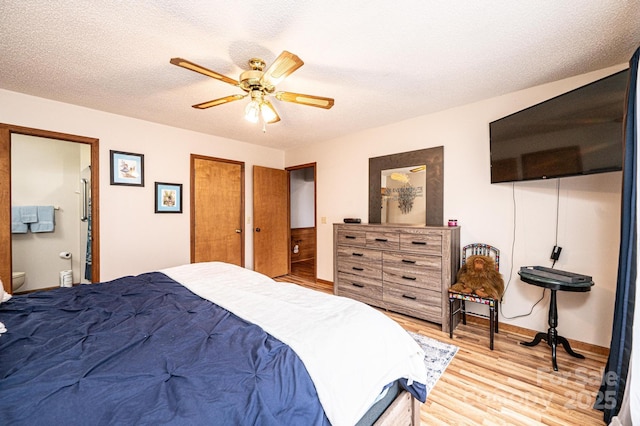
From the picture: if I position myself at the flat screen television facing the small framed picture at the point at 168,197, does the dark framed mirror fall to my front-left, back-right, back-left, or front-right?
front-right

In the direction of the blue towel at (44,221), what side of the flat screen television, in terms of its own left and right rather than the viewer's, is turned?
front

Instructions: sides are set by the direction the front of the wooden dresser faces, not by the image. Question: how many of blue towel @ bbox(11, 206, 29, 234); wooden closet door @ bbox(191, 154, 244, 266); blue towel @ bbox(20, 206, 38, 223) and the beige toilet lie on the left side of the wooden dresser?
0

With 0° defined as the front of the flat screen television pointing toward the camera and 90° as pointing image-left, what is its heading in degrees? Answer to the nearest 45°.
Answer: approximately 45°

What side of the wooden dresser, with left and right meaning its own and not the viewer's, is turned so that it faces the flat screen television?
left

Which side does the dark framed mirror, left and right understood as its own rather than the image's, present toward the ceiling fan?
front

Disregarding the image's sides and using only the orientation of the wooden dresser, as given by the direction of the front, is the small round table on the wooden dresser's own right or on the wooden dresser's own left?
on the wooden dresser's own left

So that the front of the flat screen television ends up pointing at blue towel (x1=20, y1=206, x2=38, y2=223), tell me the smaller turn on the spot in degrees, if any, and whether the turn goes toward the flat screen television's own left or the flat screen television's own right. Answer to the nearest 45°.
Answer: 0° — it already faces it

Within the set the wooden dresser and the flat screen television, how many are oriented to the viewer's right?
0

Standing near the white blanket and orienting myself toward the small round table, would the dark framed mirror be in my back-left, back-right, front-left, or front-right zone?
front-left
